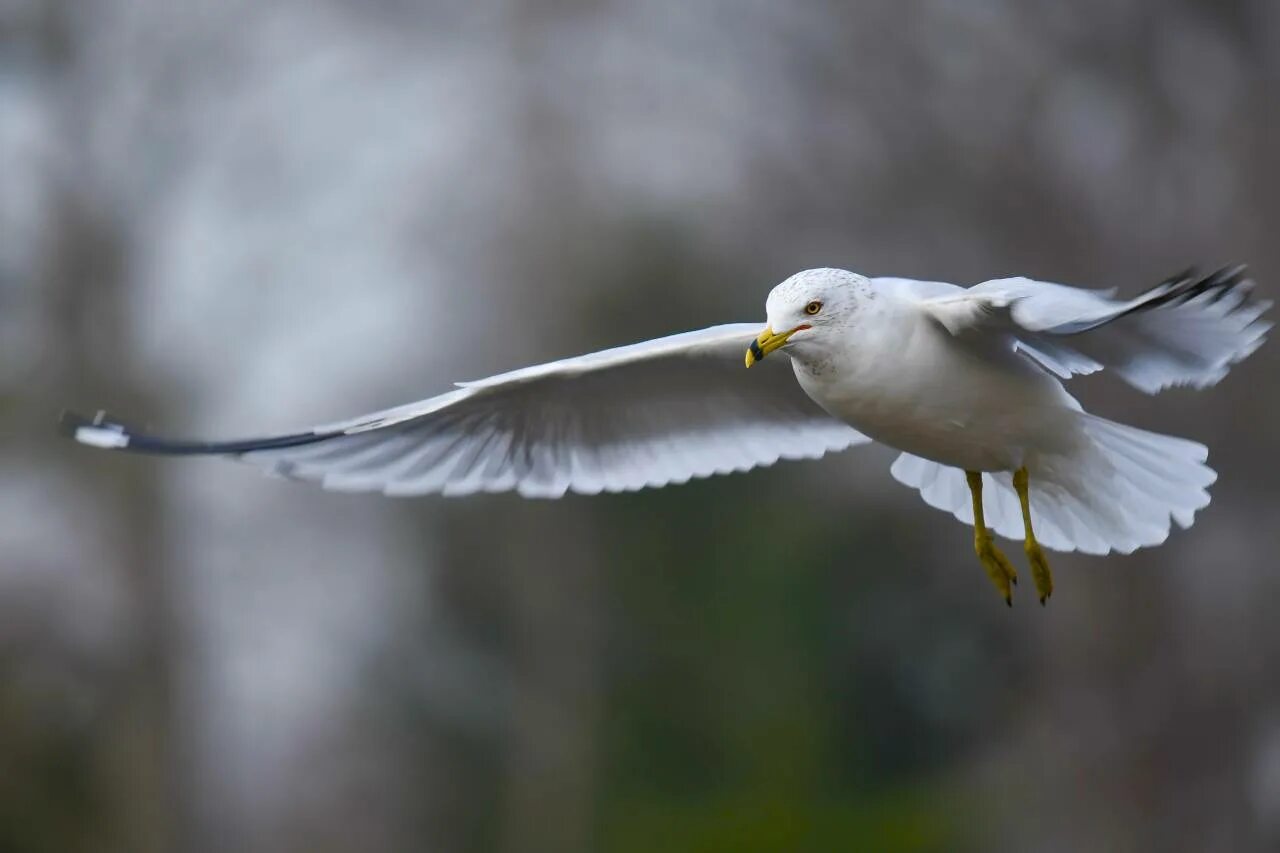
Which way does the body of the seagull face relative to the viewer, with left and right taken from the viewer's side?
facing the viewer and to the left of the viewer
